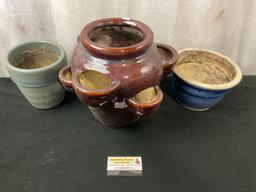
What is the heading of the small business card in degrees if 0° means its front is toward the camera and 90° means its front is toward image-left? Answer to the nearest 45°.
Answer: approximately 0°
